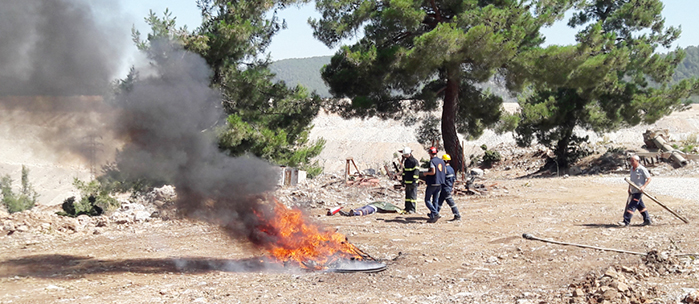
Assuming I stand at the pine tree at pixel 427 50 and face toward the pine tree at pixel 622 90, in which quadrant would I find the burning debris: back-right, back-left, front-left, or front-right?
back-right

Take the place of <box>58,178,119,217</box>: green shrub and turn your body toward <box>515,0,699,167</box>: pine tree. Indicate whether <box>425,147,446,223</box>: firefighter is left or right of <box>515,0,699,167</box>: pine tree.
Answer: right

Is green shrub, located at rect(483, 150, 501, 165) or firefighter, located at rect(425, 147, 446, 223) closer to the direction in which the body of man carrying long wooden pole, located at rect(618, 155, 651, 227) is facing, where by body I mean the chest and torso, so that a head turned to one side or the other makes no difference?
the firefighter
